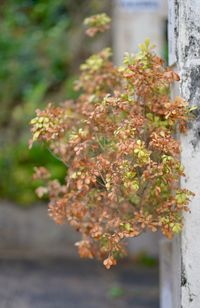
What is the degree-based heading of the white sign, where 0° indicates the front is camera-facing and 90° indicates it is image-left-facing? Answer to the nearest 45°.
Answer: approximately 0°

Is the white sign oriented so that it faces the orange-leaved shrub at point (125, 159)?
yes
